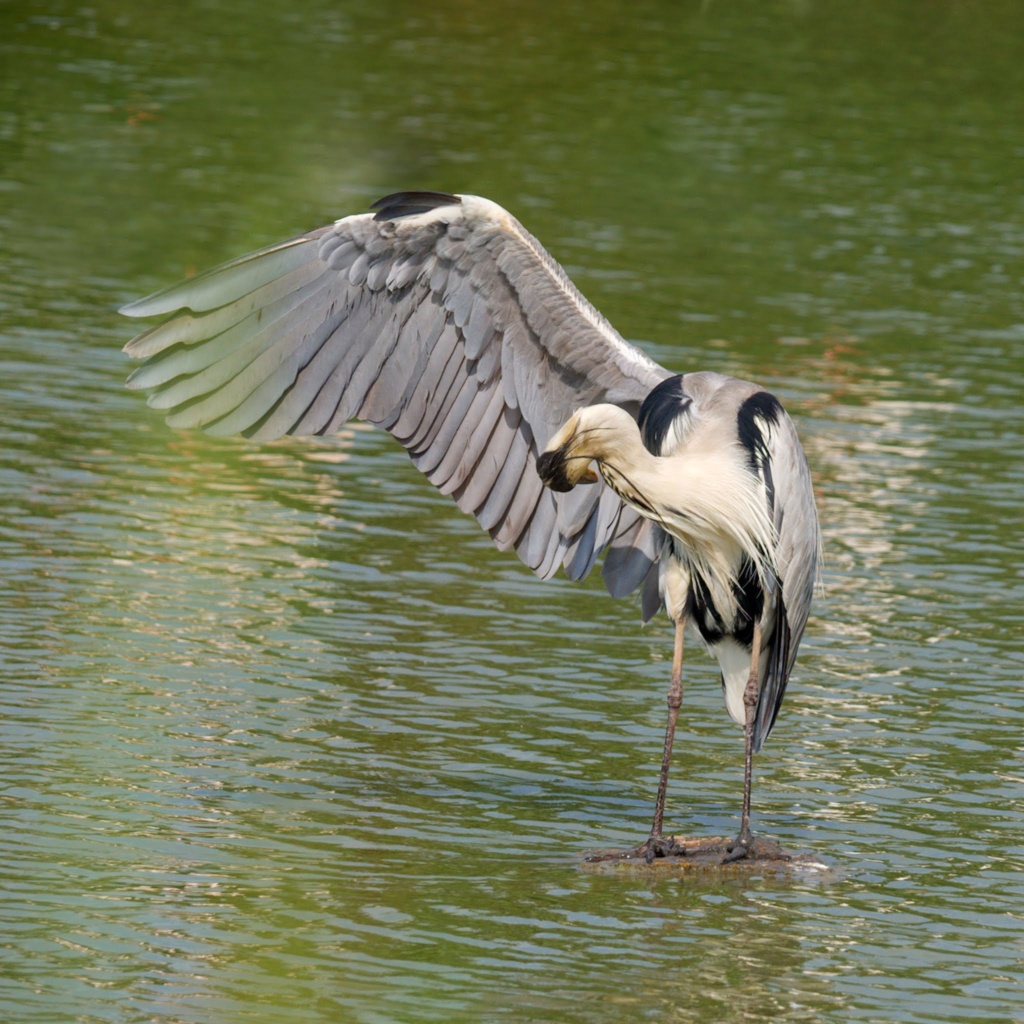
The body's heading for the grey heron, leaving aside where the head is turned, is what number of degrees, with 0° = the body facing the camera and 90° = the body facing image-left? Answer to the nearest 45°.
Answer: approximately 0°
